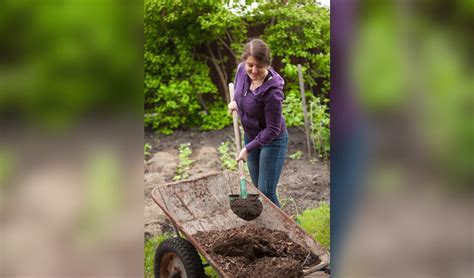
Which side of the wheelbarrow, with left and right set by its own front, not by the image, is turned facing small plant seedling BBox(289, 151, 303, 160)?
right

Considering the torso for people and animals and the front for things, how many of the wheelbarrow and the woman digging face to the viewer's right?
0

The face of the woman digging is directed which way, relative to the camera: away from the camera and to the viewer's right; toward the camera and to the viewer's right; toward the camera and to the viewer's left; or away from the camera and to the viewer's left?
toward the camera and to the viewer's left

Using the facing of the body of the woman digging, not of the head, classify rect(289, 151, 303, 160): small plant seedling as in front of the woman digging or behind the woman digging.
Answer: behind

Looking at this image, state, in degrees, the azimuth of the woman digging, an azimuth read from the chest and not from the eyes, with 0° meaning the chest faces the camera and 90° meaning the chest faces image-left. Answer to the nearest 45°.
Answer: approximately 45°

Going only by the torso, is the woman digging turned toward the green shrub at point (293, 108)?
no
